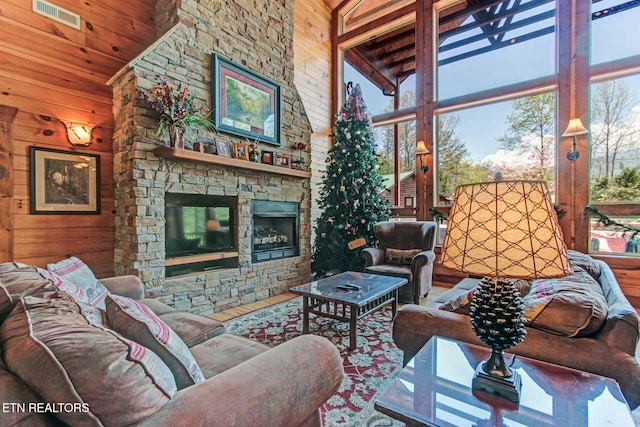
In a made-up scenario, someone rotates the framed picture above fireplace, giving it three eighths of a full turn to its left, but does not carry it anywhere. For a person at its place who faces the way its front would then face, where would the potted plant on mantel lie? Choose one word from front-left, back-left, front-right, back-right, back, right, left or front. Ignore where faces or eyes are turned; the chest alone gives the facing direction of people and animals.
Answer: back-left

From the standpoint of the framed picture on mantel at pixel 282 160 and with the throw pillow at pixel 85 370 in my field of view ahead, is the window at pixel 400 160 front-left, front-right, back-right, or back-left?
back-left

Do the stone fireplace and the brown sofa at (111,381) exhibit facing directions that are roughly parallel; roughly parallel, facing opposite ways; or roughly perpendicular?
roughly perpendicular

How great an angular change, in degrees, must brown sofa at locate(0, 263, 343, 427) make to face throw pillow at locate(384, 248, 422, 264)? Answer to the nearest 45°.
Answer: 0° — it already faces it

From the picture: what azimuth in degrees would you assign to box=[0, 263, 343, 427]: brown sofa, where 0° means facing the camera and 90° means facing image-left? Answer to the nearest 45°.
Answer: approximately 225°

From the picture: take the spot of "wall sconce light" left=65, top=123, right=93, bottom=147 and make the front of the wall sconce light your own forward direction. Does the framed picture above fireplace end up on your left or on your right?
on your left

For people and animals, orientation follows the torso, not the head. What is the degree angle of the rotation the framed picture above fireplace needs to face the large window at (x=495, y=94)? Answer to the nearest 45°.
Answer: approximately 45° to its left
